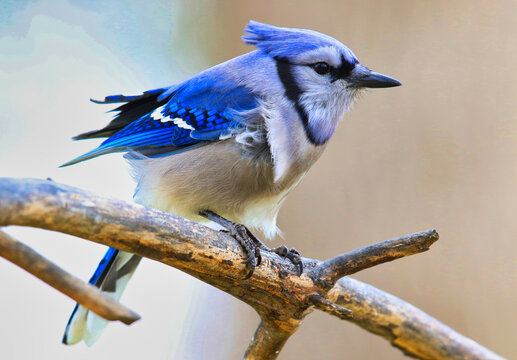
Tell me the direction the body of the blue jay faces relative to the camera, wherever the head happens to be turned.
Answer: to the viewer's right
